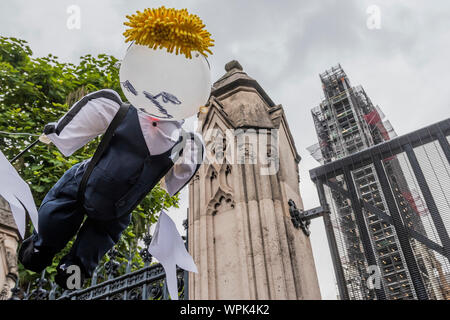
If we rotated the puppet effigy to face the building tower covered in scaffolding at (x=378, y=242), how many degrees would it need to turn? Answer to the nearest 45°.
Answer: approximately 90° to its left

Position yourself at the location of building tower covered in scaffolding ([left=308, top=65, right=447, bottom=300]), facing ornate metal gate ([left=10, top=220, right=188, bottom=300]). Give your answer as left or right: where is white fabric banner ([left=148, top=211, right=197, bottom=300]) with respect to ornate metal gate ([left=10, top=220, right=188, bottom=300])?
left

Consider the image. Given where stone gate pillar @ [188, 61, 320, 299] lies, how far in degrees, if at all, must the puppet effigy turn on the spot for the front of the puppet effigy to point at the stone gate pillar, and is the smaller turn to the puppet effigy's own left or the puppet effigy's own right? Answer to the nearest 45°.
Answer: approximately 135° to the puppet effigy's own left

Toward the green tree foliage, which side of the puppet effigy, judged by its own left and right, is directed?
back

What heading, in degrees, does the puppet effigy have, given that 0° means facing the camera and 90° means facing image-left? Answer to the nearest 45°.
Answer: approximately 0°
